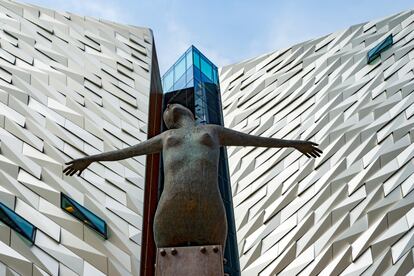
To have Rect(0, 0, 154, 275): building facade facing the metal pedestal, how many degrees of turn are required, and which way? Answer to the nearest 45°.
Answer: approximately 45° to its right

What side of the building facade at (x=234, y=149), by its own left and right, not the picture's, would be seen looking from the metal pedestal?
front

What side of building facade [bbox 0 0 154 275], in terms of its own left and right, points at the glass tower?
left

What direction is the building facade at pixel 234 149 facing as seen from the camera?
toward the camera

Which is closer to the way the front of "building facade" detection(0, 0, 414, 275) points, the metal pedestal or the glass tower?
the metal pedestal

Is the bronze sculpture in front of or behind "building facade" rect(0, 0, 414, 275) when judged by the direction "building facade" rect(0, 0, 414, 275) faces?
in front
